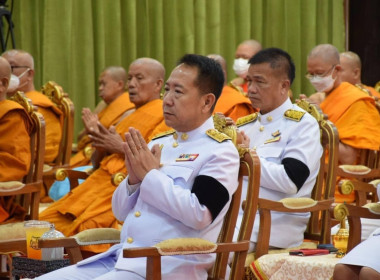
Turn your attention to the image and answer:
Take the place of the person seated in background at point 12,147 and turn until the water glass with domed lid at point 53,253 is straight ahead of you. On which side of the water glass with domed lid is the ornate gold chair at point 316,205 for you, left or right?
left

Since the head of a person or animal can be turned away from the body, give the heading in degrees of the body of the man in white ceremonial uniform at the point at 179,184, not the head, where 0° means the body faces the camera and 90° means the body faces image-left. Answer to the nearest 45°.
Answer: approximately 45°

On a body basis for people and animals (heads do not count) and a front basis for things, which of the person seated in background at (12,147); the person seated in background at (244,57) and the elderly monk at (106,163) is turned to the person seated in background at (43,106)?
the person seated in background at (244,57)

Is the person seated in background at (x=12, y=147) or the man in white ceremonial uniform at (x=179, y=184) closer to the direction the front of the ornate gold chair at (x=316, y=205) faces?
the man in white ceremonial uniform

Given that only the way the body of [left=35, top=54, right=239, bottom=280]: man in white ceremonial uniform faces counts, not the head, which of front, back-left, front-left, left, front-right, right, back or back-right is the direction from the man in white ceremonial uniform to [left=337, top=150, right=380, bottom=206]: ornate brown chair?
back

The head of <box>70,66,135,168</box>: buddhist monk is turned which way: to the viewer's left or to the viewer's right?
to the viewer's left

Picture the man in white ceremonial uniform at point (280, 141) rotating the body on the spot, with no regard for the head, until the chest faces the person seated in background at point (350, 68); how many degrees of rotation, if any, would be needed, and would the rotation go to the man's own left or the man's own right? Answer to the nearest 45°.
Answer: approximately 135° to the man's own right

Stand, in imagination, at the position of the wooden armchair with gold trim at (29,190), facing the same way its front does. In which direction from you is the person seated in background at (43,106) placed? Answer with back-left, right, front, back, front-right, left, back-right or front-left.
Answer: back-right

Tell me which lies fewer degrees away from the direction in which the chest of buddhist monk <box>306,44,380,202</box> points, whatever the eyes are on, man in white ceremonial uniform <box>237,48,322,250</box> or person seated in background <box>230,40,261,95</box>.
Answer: the man in white ceremonial uniform
